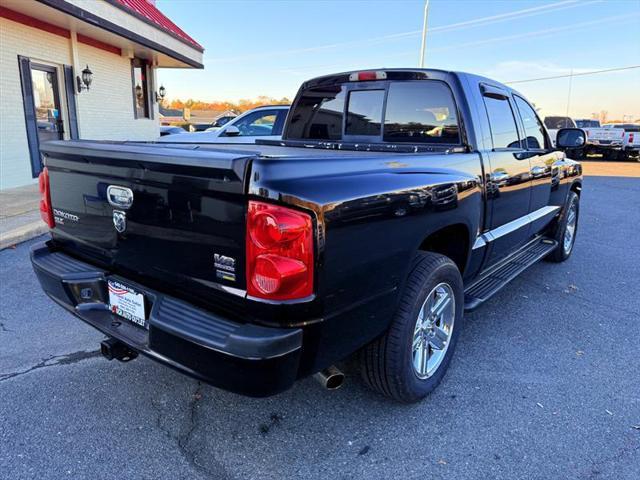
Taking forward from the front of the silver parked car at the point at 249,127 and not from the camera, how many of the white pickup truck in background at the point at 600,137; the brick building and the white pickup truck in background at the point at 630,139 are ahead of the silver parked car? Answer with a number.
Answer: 1

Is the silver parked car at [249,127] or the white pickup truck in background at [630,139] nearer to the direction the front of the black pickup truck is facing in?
the white pickup truck in background

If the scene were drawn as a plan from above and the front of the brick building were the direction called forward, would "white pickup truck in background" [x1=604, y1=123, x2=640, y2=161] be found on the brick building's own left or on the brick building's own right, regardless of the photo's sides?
on the brick building's own left

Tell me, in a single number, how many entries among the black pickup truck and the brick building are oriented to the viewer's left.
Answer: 0

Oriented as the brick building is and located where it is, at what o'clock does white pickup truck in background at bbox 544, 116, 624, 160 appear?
The white pickup truck in background is roughly at 10 o'clock from the brick building.

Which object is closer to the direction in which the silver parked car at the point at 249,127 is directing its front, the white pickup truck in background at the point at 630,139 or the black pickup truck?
the black pickup truck

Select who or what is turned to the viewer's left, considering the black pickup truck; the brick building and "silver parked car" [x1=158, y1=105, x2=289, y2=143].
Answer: the silver parked car

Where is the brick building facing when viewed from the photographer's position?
facing the viewer and to the right of the viewer

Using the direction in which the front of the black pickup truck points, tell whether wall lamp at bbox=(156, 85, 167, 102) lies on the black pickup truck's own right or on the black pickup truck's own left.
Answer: on the black pickup truck's own left

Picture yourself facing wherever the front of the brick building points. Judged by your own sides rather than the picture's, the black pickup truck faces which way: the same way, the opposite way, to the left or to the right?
to the left

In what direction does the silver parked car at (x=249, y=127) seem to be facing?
to the viewer's left

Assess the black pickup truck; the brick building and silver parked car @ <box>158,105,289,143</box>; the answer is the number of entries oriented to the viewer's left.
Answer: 1

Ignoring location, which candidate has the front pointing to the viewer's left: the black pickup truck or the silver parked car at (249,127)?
the silver parked car

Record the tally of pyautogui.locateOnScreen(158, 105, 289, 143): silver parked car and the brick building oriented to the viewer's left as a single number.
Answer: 1

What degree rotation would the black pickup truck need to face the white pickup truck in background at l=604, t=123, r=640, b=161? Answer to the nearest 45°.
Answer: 0° — it already faces it

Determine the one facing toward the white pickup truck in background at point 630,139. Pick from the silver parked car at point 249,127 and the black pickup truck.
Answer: the black pickup truck

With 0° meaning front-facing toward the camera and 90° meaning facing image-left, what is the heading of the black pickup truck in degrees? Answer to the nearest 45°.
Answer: approximately 225°
